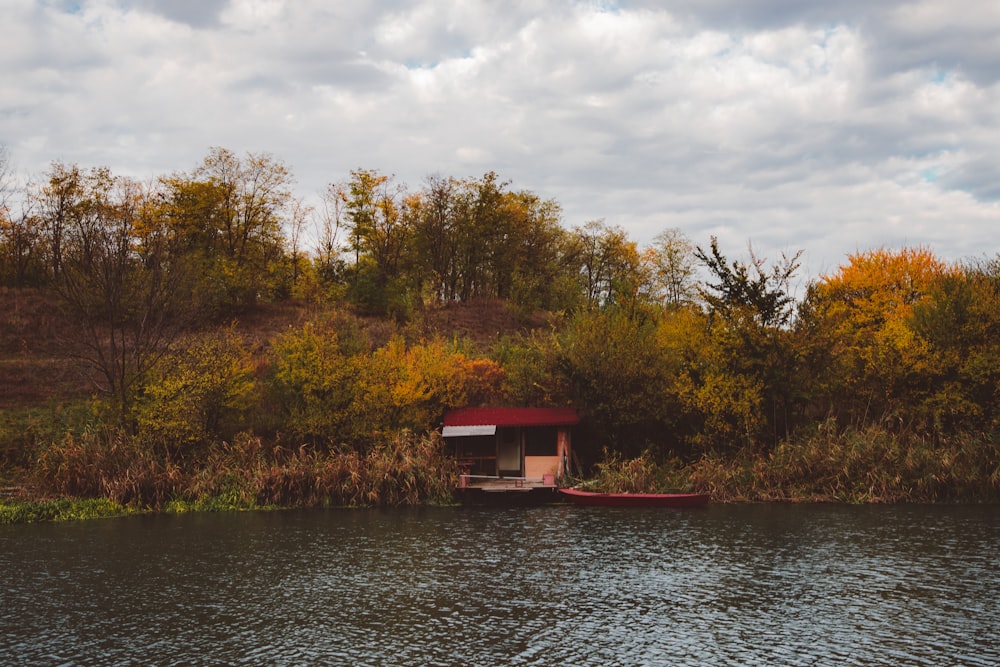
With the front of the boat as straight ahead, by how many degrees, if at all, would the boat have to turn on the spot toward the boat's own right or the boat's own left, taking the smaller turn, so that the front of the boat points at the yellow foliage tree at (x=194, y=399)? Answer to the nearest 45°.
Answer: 0° — it already faces it

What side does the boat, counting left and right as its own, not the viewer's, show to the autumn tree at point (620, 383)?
right

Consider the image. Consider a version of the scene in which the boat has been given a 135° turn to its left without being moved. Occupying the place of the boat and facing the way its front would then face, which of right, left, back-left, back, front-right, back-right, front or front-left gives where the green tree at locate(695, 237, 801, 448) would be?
left

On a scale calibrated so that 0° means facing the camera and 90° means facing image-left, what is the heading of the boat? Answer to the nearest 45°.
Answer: approximately 90°

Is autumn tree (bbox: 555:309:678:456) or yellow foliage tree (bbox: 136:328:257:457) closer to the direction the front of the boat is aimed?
the yellow foliage tree
